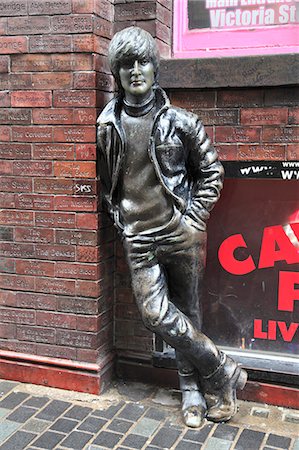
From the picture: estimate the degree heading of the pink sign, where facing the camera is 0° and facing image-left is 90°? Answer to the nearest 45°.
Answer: approximately 0°
